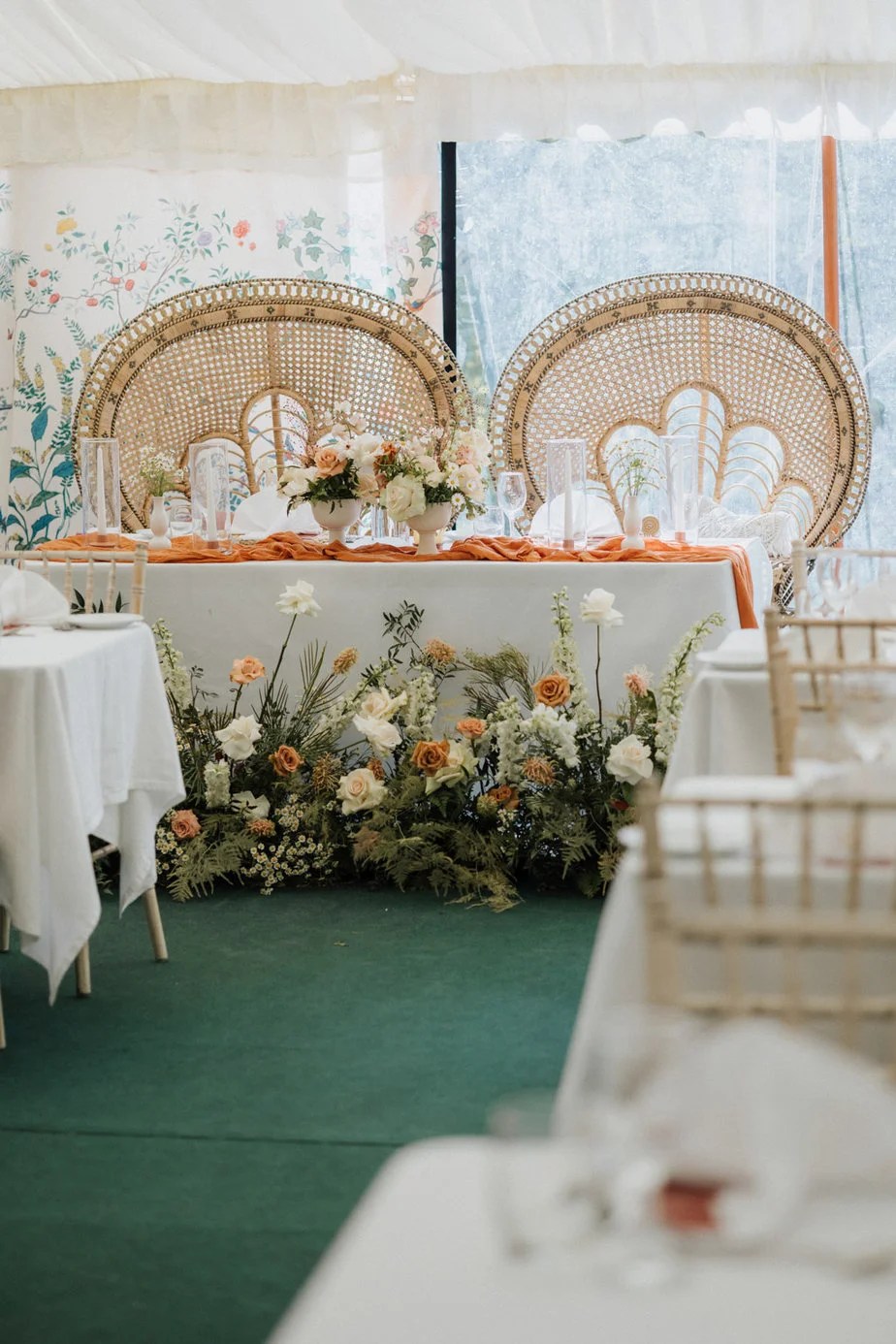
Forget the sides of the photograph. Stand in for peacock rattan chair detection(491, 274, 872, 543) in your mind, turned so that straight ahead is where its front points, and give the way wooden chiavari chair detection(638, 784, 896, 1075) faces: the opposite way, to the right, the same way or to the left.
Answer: the opposite way

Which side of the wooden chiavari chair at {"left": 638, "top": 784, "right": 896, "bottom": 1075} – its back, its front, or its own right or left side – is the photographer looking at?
back

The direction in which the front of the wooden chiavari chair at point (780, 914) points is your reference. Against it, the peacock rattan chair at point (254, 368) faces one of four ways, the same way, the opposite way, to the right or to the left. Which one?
the opposite way

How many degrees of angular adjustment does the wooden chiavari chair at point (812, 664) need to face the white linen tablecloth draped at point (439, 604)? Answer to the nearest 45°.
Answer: approximately 45° to its left

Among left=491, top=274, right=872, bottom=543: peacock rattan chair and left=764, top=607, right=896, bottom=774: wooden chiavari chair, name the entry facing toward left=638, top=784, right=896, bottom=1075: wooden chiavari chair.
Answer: the peacock rattan chair

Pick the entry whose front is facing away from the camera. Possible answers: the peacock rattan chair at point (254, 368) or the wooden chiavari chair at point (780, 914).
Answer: the wooden chiavari chair

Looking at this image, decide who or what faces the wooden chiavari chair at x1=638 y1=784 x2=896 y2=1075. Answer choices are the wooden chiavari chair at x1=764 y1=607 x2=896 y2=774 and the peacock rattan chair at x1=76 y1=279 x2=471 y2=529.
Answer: the peacock rattan chair

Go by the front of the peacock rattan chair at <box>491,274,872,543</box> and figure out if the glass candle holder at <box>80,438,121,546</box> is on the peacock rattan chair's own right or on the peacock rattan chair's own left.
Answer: on the peacock rattan chair's own right

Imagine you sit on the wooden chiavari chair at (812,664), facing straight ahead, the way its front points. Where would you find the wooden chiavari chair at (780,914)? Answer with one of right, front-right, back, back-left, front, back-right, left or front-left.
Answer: back

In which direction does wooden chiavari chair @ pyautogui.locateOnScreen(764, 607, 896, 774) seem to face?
away from the camera
